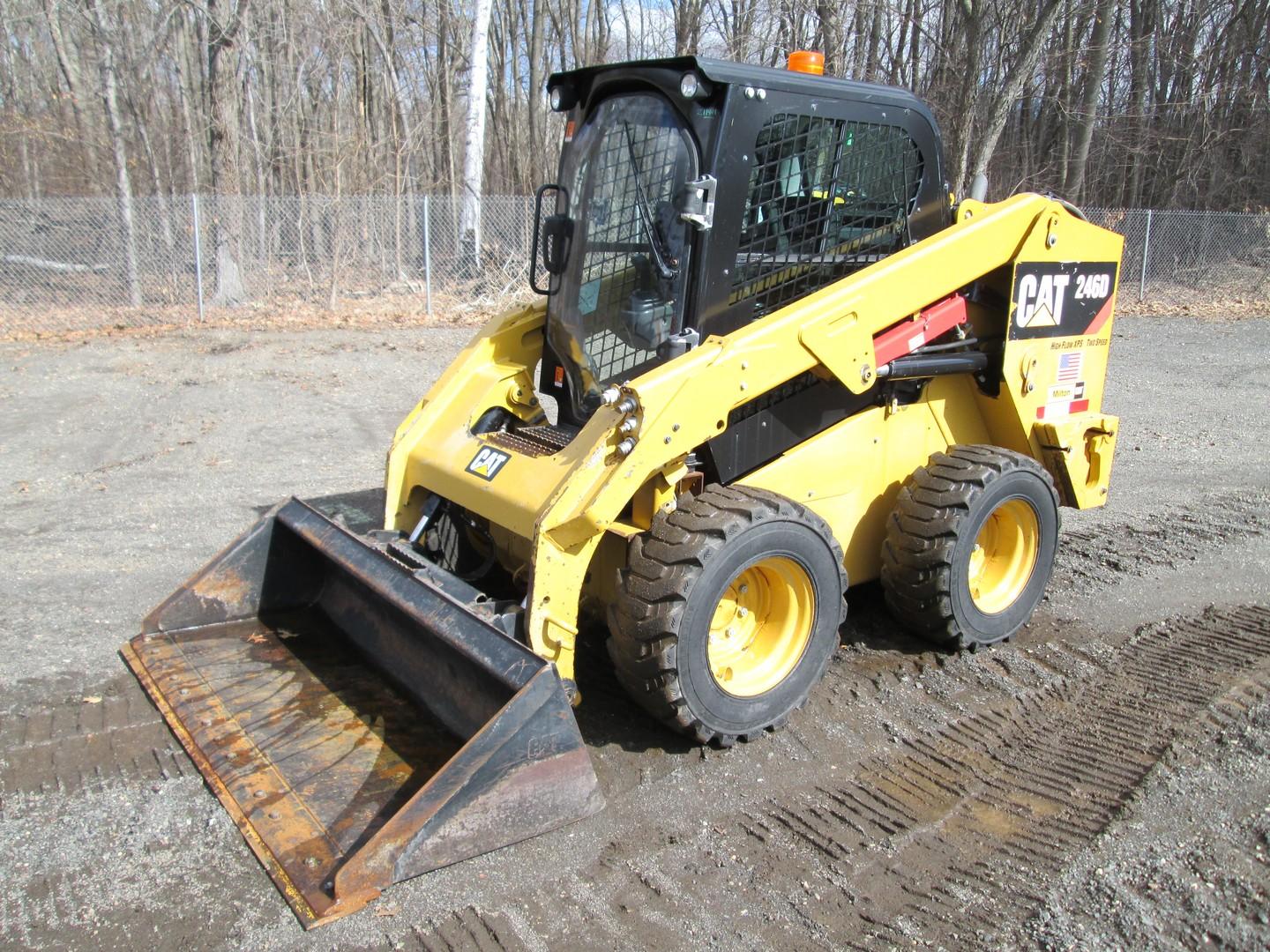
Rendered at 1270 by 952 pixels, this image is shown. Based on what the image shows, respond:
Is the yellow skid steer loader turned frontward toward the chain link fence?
no

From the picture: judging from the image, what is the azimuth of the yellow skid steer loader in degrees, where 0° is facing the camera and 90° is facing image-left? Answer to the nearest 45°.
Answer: approximately 45°

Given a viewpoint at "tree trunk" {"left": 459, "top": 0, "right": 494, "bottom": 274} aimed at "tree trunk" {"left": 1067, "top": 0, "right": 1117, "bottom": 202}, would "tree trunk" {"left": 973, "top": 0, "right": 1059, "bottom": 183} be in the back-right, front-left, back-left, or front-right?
front-right

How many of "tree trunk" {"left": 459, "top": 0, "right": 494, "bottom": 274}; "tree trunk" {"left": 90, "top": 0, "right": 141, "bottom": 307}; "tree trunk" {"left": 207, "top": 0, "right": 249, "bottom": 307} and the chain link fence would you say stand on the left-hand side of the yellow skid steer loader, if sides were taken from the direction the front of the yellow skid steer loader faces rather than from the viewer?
0

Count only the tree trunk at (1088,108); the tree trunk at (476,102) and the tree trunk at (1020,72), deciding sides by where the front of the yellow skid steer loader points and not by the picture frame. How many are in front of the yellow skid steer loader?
0

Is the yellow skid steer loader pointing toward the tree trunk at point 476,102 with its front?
no

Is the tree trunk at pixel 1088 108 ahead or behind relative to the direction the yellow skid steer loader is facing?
behind

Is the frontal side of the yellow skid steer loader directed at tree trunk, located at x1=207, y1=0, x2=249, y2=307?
no
